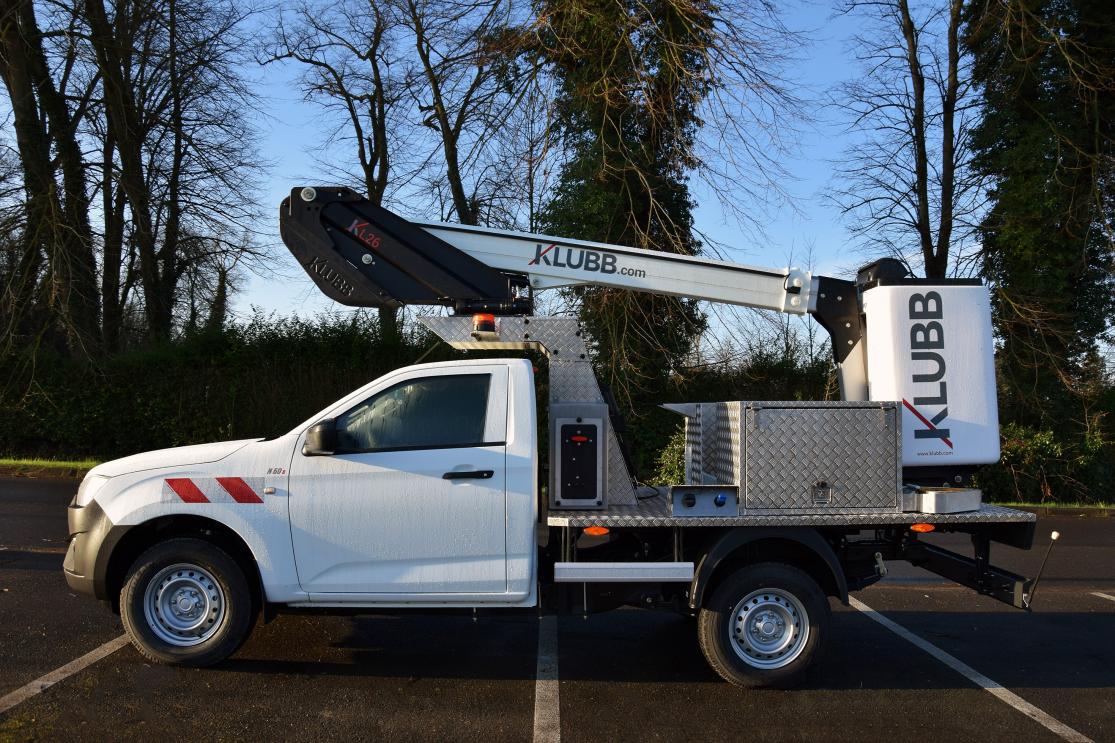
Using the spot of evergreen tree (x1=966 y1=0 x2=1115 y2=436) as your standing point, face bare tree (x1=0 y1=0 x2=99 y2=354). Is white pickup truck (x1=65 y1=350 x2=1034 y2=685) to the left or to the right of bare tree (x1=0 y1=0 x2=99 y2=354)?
left

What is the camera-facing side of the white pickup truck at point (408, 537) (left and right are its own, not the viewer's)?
left

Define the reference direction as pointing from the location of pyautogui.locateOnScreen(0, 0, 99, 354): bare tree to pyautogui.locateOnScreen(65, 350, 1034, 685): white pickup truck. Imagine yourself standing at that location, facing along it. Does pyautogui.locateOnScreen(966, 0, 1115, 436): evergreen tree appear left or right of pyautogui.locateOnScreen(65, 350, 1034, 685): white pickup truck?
left

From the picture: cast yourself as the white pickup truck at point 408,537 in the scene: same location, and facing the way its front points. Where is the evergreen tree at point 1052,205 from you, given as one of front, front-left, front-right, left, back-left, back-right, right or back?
back-right

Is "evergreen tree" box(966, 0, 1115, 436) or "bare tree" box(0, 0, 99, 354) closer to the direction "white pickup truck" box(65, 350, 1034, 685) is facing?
the bare tree

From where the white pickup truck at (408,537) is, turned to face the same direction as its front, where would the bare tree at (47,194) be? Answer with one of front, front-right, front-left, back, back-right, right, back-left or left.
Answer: front-right
